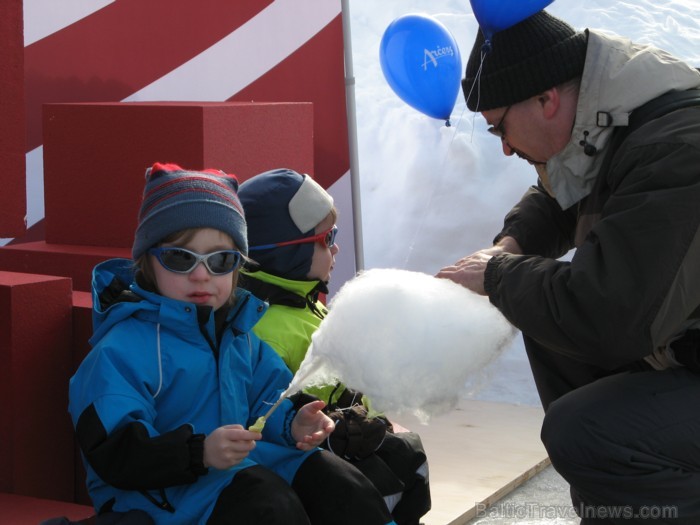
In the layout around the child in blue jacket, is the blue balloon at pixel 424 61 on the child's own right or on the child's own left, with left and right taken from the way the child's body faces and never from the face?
on the child's own left

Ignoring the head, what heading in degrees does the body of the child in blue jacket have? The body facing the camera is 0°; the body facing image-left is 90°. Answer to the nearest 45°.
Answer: approximately 315°

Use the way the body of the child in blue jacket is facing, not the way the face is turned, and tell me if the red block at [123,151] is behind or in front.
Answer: behind
